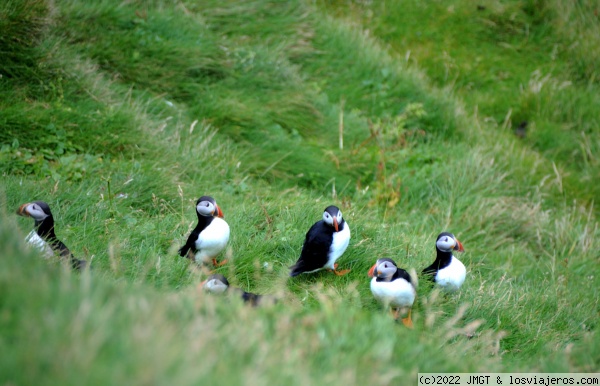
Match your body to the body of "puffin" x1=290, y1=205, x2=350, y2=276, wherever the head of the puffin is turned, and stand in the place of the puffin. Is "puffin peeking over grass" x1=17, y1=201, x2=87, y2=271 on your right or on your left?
on your right

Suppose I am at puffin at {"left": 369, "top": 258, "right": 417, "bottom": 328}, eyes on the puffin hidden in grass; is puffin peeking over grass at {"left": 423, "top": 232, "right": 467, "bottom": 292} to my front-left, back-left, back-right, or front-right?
back-right

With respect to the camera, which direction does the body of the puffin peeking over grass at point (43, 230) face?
to the viewer's left

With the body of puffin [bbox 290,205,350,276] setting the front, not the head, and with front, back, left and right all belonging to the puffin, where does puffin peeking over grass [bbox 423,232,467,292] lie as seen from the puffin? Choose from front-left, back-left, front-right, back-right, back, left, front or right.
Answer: front-left

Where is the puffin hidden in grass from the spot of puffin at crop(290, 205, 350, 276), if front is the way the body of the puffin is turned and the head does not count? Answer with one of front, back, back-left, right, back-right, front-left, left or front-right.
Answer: right

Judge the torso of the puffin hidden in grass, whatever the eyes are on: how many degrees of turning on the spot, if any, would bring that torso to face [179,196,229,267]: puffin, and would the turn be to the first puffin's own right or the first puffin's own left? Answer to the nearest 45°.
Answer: approximately 90° to the first puffin's own right

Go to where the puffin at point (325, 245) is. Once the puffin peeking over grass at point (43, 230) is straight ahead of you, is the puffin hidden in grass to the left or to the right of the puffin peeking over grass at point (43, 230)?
left

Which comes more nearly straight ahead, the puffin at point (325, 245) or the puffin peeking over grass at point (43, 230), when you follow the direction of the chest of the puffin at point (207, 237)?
the puffin

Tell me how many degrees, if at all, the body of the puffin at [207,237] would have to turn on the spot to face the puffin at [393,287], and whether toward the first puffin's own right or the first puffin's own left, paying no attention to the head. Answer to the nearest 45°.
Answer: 0° — it already faces it

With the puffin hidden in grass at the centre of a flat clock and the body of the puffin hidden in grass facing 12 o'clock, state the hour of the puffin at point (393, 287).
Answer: The puffin is roughly at 6 o'clock from the puffin hidden in grass.

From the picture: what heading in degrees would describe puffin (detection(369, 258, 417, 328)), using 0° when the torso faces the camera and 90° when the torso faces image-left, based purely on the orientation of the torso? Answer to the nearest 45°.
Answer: approximately 45°

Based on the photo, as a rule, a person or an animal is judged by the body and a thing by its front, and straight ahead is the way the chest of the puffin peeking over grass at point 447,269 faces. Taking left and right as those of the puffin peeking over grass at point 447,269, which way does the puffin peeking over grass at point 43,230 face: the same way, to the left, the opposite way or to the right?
to the right

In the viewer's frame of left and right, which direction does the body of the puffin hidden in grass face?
facing to the left of the viewer

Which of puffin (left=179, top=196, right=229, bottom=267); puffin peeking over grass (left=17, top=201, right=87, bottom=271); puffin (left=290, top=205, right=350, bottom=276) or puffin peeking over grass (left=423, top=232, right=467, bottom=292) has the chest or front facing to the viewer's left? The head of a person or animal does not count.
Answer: puffin peeking over grass (left=17, top=201, right=87, bottom=271)

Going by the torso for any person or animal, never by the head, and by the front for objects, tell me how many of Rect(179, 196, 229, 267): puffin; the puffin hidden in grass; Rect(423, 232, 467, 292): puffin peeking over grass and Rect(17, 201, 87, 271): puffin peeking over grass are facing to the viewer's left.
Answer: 2

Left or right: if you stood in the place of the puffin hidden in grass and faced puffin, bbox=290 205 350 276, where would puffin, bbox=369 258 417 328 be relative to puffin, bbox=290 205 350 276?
right

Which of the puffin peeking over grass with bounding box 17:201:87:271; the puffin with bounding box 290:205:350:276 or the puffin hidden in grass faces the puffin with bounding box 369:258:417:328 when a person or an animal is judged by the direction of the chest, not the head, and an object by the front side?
the puffin with bounding box 290:205:350:276

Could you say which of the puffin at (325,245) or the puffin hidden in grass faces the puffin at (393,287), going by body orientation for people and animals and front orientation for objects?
the puffin at (325,245)

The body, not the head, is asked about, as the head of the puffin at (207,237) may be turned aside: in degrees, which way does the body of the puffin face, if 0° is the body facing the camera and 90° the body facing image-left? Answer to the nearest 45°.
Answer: approximately 315°

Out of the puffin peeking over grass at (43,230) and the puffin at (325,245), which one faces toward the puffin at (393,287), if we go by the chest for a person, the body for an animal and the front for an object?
the puffin at (325,245)
